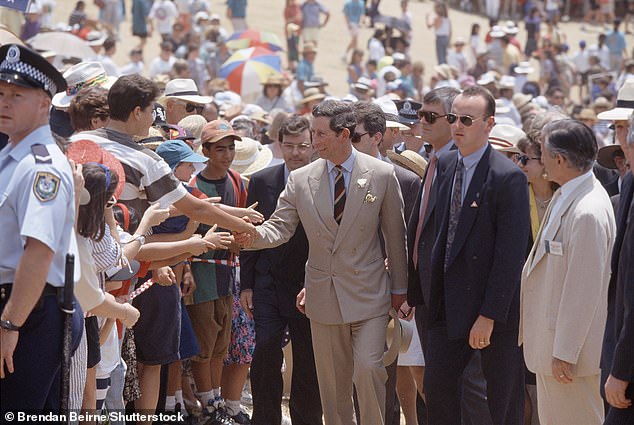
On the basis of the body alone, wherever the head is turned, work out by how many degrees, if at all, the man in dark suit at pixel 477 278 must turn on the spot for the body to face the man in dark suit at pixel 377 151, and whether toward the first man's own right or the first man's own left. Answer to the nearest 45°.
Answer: approximately 90° to the first man's own right

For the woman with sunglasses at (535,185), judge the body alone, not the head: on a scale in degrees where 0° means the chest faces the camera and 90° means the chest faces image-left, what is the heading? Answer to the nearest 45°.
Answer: approximately 45°

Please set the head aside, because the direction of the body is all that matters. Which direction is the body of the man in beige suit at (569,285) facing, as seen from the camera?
to the viewer's left

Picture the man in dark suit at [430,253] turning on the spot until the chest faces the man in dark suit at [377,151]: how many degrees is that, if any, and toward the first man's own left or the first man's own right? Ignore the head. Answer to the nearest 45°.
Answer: approximately 90° to the first man's own right

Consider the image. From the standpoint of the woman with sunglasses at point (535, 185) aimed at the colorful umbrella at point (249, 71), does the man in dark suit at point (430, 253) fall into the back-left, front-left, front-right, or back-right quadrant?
back-left

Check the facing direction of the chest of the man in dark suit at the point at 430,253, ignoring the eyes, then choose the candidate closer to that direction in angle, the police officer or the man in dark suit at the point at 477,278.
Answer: the police officer

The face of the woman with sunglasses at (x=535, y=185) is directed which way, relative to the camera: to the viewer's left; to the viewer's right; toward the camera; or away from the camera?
to the viewer's left
